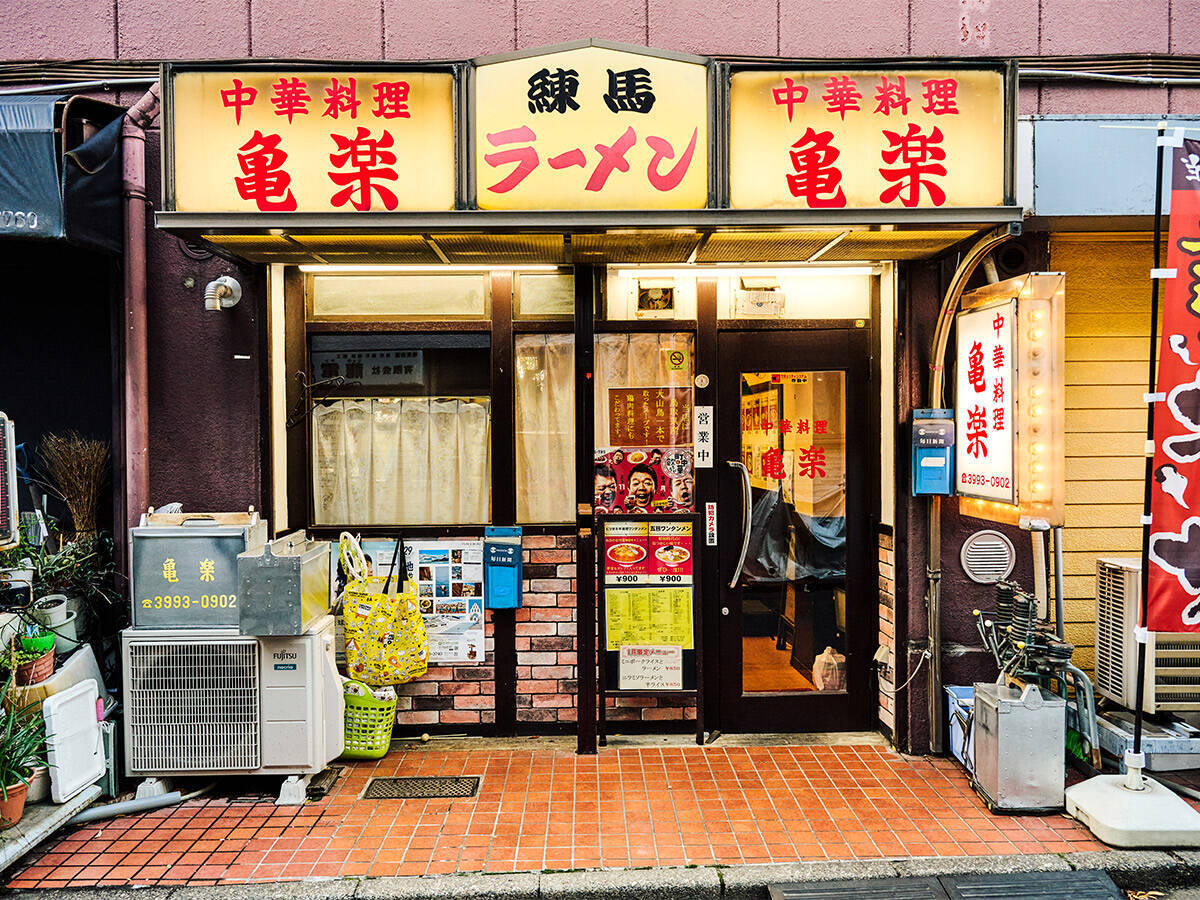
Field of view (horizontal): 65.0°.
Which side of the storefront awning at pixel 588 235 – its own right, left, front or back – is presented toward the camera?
front

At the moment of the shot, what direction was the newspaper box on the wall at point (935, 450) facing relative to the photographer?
facing the viewer

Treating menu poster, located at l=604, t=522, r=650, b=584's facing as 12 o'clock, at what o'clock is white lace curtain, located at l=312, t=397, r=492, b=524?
The white lace curtain is roughly at 3 o'clock from the menu poster.

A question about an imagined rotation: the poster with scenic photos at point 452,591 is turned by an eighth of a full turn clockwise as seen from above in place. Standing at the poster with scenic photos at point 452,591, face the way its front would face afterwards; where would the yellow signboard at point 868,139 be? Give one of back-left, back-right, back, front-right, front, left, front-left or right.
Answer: left

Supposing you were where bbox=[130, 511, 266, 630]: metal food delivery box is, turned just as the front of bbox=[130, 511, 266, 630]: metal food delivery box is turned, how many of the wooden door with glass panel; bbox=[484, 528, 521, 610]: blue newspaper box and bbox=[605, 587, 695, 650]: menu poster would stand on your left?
3

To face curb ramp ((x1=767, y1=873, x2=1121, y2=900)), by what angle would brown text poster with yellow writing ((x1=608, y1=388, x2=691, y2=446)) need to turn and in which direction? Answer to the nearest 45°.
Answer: approximately 45° to its left

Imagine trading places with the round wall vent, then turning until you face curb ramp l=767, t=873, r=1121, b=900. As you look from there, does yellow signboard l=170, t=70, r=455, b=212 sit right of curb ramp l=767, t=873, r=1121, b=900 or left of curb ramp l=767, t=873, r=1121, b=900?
right

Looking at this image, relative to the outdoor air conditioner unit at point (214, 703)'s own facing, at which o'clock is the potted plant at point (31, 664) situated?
The potted plant is roughly at 3 o'clock from the outdoor air conditioner unit.

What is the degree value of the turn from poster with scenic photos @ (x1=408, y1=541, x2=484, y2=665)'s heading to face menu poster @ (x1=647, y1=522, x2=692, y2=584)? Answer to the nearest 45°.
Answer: approximately 90° to its left

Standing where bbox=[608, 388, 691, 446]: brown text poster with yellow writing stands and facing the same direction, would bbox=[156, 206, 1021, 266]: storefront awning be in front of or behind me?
in front

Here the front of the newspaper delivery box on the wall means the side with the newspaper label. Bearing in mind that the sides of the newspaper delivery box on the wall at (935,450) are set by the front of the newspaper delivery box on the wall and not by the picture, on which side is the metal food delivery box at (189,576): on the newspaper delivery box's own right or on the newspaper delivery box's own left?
on the newspaper delivery box's own right

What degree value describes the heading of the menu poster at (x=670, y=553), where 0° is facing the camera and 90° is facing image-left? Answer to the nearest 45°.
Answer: approximately 0°

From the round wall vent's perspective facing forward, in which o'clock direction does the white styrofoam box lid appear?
The white styrofoam box lid is roughly at 2 o'clock from the round wall vent.

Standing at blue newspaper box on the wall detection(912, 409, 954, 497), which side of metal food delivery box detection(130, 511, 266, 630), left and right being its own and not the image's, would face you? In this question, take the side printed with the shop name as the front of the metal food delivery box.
left
